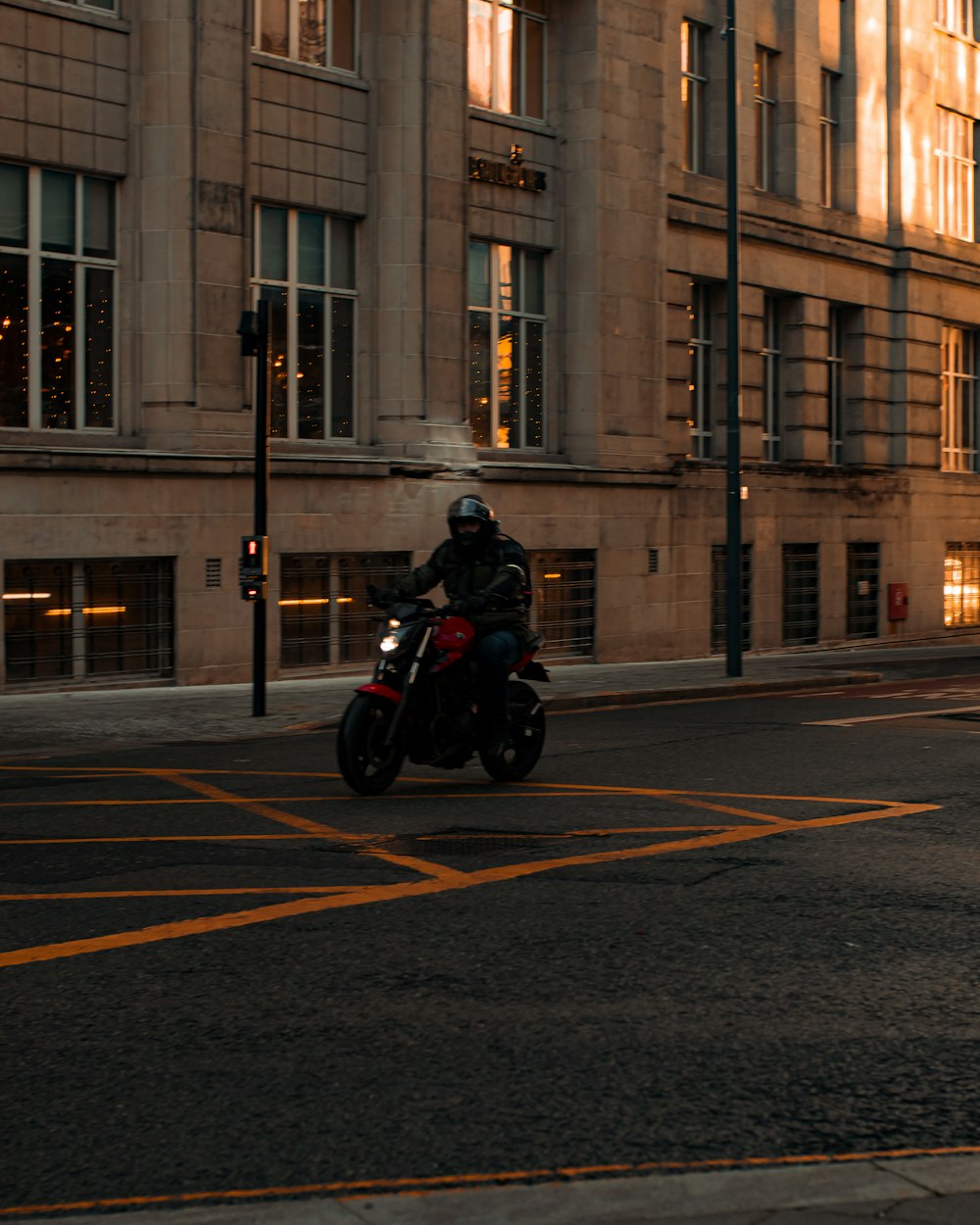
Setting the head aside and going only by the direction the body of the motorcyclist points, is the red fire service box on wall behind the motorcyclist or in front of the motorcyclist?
behind

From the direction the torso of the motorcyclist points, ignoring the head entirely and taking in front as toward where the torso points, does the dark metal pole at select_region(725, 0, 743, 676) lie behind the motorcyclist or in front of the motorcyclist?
behind

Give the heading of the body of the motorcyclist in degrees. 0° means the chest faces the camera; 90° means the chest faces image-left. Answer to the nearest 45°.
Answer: approximately 45°

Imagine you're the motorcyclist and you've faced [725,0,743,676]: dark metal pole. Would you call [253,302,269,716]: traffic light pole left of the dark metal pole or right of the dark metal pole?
left

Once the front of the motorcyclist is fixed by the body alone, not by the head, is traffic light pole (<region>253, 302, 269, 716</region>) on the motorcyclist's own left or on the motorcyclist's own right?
on the motorcyclist's own right

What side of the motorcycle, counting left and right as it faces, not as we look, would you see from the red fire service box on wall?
back

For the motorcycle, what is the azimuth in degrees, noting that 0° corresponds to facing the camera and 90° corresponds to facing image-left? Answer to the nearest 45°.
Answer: approximately 45°

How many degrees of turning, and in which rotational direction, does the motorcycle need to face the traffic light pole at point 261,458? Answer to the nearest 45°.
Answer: approximately 135° to its right
